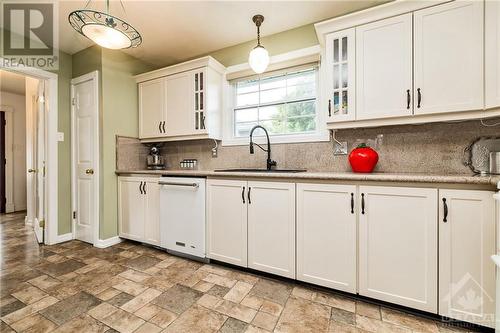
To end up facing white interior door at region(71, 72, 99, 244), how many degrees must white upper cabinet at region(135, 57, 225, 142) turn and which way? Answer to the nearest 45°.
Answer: approximately 45° to its right

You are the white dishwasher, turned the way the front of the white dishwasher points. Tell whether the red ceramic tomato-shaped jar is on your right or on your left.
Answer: on your left

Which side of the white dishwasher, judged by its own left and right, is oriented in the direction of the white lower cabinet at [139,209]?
right

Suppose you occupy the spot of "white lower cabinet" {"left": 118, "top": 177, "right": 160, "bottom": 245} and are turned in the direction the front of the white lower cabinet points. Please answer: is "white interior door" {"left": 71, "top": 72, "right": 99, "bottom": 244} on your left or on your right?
on your right

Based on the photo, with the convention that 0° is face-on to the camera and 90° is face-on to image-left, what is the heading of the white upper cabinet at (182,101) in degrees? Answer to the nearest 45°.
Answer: approximately 45°

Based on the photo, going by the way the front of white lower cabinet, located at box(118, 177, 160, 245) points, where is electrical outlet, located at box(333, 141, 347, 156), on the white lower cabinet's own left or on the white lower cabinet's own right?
on the white lower cabinet's own left

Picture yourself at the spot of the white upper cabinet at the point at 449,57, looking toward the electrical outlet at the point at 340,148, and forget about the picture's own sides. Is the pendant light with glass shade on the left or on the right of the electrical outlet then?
left
